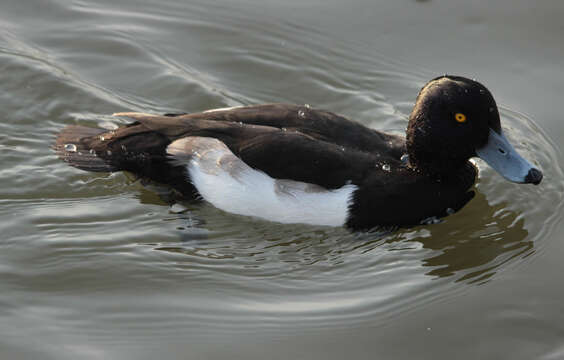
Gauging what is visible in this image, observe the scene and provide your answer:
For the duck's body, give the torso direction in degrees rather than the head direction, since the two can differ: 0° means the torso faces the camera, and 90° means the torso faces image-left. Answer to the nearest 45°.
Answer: approximately 270°
